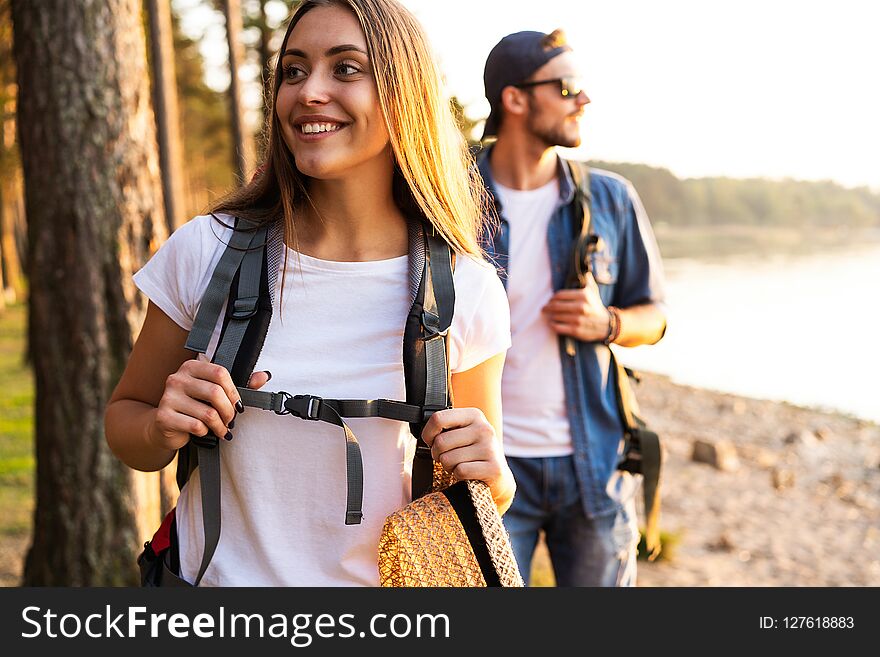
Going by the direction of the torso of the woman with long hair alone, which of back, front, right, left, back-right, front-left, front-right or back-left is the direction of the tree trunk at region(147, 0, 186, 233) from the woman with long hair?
back

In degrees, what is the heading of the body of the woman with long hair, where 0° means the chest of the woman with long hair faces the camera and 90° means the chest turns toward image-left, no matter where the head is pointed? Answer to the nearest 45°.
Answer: approximately 0°

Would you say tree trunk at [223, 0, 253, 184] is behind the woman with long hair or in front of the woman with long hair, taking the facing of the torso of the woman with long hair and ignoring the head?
behind
